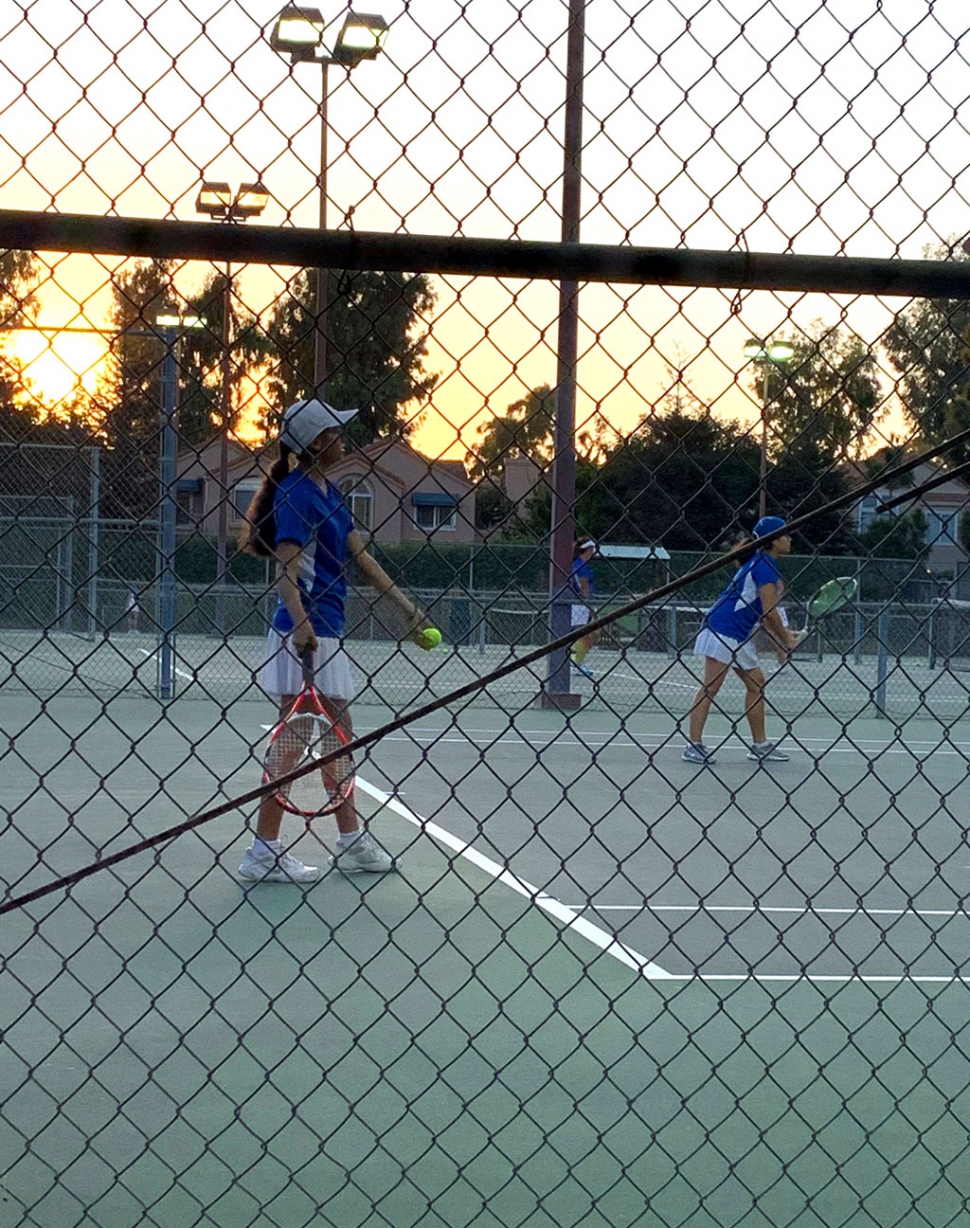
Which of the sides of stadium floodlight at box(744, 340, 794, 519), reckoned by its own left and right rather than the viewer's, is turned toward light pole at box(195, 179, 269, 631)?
right

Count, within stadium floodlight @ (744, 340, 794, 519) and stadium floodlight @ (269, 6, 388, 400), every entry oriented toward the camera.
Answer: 2

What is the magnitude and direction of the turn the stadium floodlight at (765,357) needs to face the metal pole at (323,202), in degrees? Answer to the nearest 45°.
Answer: approximately 45° to its right

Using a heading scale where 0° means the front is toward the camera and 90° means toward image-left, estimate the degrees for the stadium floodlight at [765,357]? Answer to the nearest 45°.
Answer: approximately 0°

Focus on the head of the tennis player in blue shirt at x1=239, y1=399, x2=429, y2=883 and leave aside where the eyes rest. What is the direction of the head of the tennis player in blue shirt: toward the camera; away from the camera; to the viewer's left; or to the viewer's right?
to the viewer's right
